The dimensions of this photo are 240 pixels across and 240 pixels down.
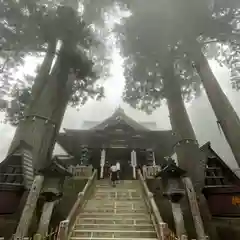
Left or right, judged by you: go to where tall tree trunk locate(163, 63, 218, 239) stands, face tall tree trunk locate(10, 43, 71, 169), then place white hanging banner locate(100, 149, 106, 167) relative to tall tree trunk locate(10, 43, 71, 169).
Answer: right

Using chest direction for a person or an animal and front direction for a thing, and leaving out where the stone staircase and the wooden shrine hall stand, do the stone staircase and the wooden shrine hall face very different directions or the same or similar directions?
same or similar directions

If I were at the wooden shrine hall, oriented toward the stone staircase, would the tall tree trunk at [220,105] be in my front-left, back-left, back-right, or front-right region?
front-left

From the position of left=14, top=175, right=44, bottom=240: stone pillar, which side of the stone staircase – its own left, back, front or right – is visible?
right

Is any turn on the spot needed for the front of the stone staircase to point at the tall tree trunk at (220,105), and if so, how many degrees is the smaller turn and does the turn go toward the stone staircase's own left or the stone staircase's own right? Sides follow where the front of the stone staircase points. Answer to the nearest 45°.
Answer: approximately 90° to the stone staircase's own left

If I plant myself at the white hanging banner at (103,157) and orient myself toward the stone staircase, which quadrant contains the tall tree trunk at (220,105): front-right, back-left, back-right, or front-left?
front-left

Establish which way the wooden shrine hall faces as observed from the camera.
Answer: facing the viewer

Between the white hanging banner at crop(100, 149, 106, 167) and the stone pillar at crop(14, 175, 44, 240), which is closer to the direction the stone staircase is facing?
the stone pillar

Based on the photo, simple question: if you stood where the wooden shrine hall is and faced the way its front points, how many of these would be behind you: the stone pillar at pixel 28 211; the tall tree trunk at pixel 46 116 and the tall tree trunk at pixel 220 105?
0

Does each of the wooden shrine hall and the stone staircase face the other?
no

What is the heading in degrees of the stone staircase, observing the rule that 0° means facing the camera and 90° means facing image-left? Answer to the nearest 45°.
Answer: approximately 0°

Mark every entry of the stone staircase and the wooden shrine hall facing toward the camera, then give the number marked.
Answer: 2

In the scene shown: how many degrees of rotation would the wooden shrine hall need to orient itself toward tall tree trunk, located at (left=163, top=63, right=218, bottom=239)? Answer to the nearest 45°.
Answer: approximately 45° to its left
